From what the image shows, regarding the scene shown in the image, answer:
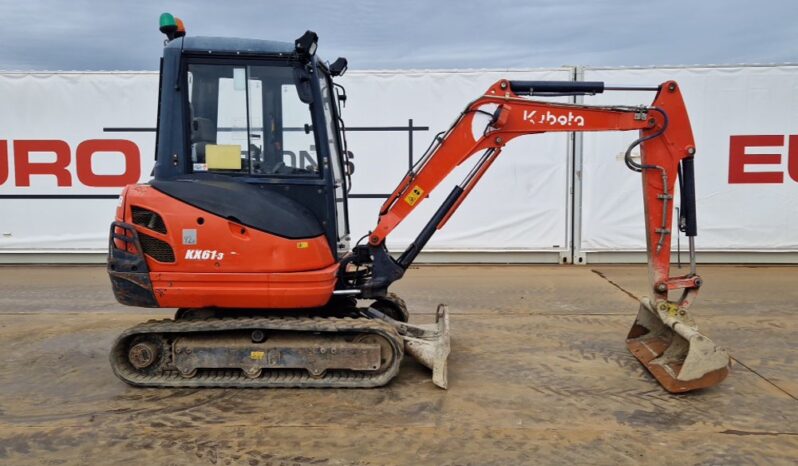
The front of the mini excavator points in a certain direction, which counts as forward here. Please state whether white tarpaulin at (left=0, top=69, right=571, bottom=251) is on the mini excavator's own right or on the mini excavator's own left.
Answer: on the mini excavator's own left

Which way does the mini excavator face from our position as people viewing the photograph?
facing to the right of the viewer
